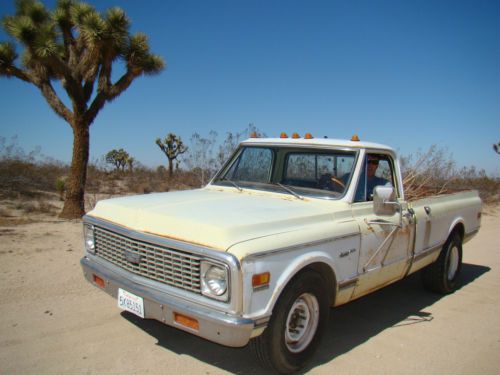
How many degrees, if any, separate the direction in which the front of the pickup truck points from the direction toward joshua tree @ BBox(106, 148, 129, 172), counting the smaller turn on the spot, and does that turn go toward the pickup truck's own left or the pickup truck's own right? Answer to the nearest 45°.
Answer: approximately 90° to the pickup truck's own right

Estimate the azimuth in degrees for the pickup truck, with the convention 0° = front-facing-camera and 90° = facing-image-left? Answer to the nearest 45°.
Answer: approximately 45°

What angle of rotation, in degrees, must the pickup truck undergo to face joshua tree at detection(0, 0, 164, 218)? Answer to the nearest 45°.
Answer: approximately 90° to its right
